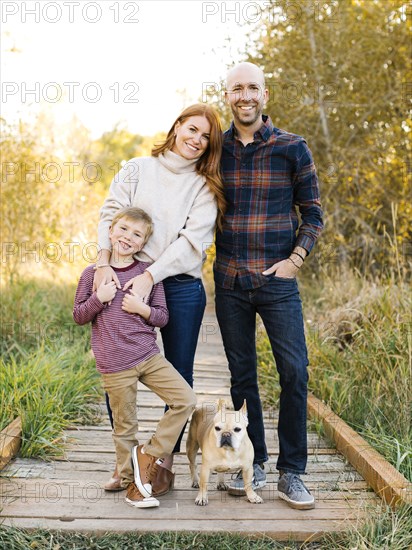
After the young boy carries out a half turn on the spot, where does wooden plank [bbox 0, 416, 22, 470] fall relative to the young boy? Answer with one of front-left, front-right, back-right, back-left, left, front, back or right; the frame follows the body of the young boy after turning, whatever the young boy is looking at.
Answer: front-left

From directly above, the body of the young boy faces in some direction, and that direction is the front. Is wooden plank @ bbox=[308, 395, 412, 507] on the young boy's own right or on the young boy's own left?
on the young boy's own left

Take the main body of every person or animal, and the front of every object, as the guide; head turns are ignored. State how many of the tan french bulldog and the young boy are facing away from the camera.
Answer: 0

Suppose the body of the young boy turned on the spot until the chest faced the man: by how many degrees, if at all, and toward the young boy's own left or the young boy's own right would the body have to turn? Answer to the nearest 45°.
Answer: approximately 90° to the young boy's own left

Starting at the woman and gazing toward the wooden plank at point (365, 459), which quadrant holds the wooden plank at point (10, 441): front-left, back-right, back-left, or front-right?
back-left

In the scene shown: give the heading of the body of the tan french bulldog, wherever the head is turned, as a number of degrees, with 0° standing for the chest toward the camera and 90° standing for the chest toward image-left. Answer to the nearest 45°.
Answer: approximately 315°
